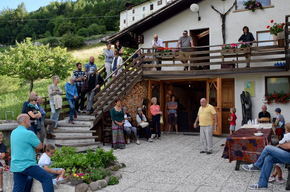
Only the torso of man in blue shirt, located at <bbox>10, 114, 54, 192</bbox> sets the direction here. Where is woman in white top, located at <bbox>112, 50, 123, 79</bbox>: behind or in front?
in front

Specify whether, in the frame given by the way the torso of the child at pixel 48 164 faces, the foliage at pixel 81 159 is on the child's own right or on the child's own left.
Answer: on the child's own left

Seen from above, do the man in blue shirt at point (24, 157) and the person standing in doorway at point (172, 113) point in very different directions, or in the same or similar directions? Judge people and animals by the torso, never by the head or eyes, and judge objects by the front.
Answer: very different directions

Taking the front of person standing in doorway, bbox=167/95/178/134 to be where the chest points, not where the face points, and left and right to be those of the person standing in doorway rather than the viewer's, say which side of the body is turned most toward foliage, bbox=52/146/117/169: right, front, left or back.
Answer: front

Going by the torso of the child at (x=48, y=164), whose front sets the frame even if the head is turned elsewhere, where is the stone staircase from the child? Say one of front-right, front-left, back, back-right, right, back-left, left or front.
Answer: left

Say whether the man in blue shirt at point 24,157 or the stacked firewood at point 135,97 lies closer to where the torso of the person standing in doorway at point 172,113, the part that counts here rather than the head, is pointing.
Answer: the man in blue shirt

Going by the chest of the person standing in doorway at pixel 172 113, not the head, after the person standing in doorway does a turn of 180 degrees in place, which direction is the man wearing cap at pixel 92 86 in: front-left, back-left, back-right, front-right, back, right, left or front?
back-left

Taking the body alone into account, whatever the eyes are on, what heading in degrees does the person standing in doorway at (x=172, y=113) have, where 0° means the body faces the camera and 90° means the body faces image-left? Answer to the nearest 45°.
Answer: approximately 0°

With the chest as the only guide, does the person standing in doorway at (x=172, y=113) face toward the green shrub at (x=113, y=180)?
yes

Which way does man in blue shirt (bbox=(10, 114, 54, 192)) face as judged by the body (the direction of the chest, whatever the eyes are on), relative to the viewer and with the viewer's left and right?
facing away from the viewer and to the right of the viewer

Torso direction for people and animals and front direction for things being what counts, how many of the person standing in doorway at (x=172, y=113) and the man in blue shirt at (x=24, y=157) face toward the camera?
1
